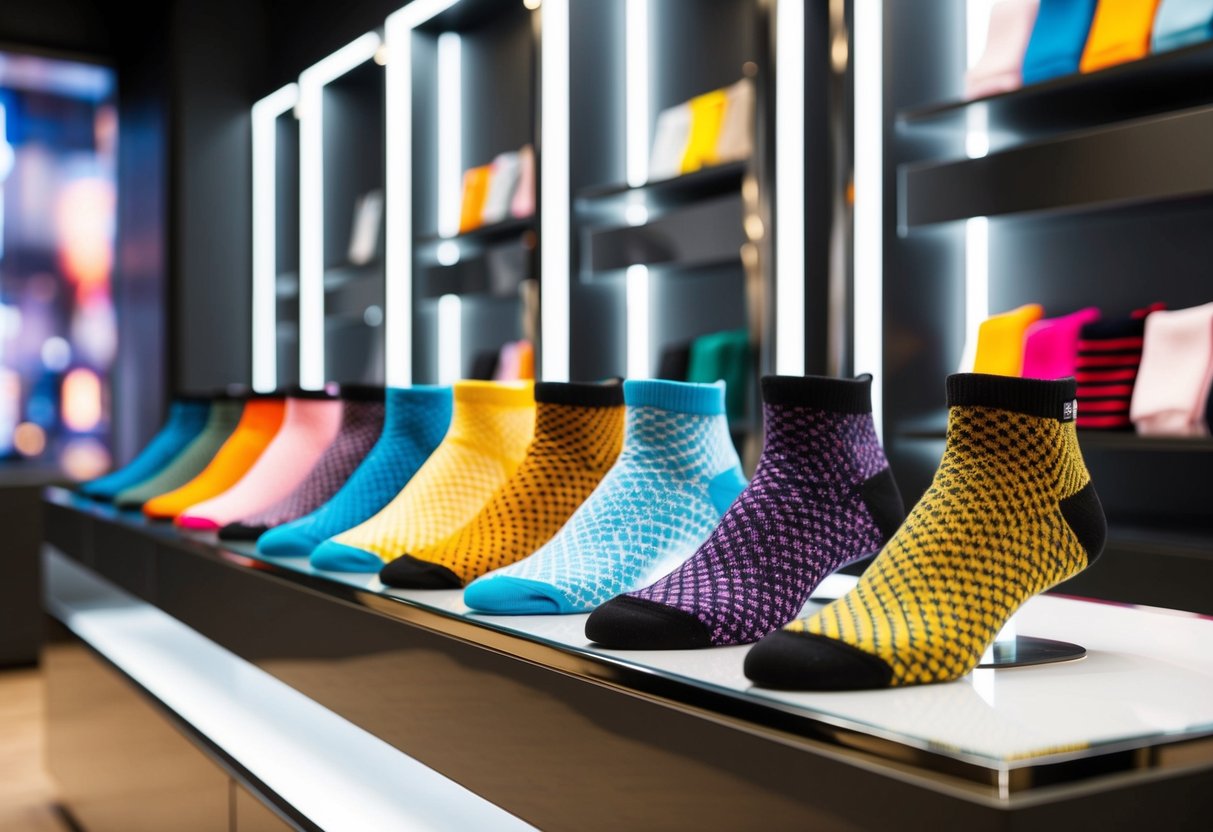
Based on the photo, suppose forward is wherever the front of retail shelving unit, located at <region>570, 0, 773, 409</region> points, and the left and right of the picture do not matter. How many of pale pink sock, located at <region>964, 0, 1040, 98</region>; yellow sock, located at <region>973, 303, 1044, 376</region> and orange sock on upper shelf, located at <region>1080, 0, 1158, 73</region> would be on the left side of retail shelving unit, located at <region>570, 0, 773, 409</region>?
3

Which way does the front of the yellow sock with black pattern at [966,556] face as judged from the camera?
facing the viewer and to the left of the viewer

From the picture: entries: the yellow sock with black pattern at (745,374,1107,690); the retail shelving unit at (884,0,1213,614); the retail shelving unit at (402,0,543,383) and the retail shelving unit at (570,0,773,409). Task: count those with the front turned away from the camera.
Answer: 0

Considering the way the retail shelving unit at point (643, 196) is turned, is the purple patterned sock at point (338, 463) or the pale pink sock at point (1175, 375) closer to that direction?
the purple patterned sock

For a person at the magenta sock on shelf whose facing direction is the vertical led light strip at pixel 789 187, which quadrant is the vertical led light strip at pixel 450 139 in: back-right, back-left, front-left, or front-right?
front-right

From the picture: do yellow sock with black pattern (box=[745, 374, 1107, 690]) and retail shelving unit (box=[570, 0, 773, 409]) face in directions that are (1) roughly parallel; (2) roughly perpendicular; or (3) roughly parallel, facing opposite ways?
roughly parallel

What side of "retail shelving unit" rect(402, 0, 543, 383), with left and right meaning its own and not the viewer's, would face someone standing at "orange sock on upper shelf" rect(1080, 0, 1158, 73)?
left

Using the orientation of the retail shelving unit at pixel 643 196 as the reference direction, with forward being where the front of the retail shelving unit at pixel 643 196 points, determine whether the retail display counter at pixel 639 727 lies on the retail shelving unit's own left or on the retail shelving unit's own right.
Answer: on the retail shelving unit's own left

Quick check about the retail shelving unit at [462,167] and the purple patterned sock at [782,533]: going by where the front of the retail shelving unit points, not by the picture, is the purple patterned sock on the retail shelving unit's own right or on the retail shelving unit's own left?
on the retail shelving unit's own left

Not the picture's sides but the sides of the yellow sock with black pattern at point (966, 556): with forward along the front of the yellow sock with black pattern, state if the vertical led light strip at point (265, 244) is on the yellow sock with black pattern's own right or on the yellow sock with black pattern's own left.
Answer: on the yellow sock with black pattern's own right

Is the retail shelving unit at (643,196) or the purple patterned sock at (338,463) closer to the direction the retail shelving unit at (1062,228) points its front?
the purple patterned sock

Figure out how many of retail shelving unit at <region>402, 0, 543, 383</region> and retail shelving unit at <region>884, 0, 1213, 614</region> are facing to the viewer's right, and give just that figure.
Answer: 0

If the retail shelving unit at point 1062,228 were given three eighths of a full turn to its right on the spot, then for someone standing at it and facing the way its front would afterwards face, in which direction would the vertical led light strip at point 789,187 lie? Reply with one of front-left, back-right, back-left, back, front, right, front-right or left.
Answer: left
